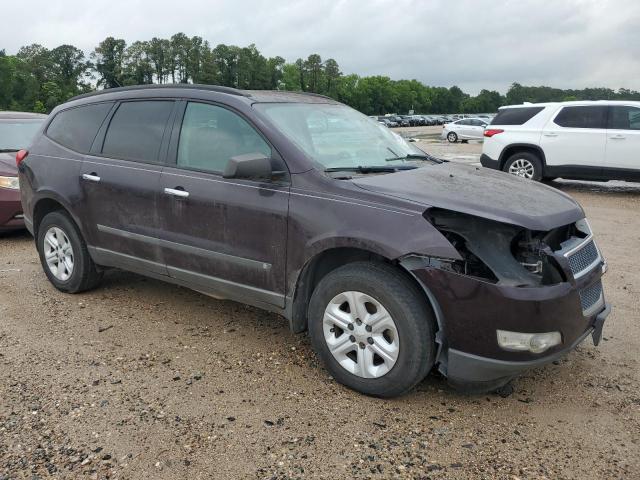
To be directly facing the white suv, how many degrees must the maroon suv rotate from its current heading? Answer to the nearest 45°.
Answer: approximately 90° to its left

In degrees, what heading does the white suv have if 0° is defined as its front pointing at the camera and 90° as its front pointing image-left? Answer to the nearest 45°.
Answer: approximately 270°

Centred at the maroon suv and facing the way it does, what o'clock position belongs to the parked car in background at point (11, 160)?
The parked car in background is roughly at 6 o'clock from the maroon suv.

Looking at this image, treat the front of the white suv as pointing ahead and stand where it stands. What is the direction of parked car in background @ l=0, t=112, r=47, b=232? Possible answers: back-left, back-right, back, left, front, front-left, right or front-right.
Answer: back-right

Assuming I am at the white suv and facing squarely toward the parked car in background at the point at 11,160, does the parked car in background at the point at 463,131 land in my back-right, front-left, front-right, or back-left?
back-right

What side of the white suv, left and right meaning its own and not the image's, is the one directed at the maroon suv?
right

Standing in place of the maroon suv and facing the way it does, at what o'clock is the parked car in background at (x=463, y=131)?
The parked car in background is roughly at 8 o'clock from the maroon suv.

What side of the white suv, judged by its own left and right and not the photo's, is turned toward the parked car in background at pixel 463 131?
left

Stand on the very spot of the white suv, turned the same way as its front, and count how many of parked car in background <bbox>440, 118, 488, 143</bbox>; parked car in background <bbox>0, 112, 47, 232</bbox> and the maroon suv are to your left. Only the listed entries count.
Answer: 1
